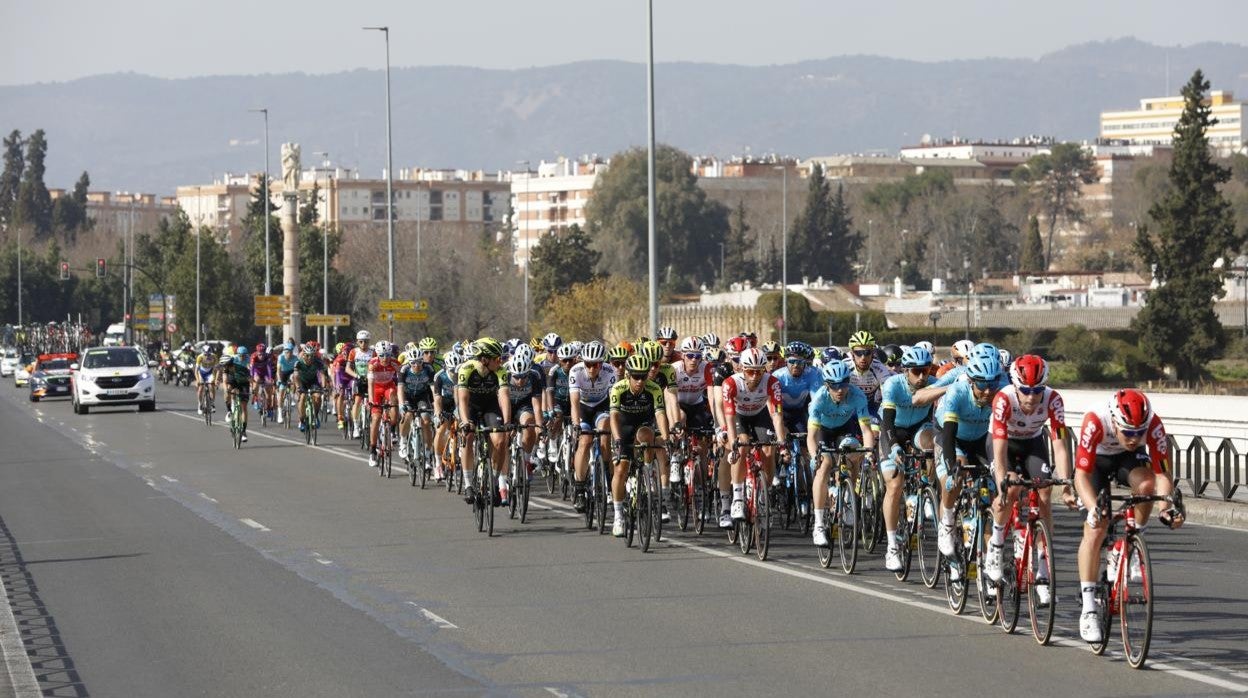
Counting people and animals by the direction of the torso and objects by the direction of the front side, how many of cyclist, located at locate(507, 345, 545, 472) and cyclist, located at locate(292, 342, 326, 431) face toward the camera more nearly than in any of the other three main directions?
2

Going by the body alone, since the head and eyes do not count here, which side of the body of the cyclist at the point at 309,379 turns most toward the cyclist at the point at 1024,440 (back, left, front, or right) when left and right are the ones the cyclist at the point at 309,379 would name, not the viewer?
front

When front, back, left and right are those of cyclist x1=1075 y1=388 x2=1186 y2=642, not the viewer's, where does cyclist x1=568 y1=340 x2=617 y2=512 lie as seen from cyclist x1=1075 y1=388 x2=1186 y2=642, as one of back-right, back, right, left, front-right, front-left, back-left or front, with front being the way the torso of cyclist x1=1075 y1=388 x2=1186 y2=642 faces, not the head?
back-right

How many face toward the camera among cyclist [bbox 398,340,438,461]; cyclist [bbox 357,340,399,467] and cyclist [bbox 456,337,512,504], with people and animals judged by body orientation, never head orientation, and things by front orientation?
3

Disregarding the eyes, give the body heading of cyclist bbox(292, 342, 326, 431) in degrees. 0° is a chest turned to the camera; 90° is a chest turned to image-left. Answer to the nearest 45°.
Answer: approximately 0°

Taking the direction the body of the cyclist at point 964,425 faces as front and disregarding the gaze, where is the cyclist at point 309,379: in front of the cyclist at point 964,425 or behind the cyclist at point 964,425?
behind

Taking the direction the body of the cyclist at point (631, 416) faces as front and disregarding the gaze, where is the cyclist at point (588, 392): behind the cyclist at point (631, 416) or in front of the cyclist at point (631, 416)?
behind

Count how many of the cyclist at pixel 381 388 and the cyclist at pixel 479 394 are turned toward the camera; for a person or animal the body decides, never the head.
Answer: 2
